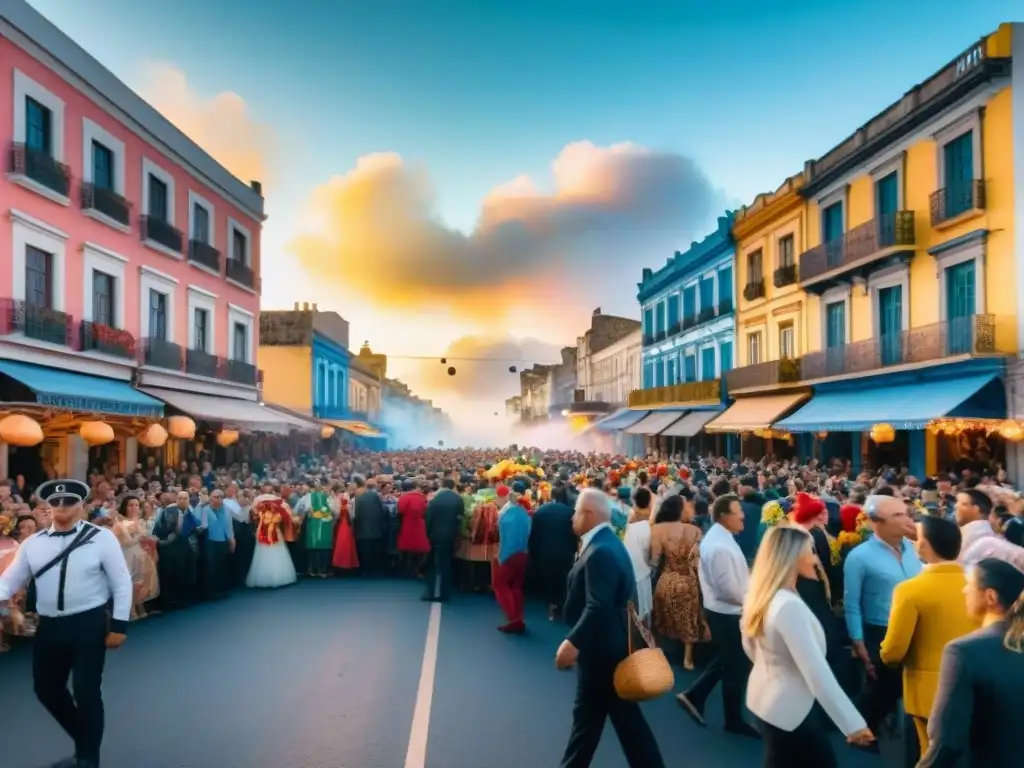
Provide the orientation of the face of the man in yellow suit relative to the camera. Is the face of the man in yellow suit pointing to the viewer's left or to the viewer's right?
to the viewer's left

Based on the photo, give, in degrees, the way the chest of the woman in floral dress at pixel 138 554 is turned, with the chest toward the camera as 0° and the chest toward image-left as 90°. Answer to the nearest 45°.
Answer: approximately 315°

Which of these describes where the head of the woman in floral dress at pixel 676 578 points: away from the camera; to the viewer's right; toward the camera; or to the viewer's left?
away from the camera

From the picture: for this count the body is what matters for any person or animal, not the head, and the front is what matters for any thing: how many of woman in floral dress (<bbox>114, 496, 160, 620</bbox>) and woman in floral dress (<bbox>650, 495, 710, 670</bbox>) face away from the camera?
1
